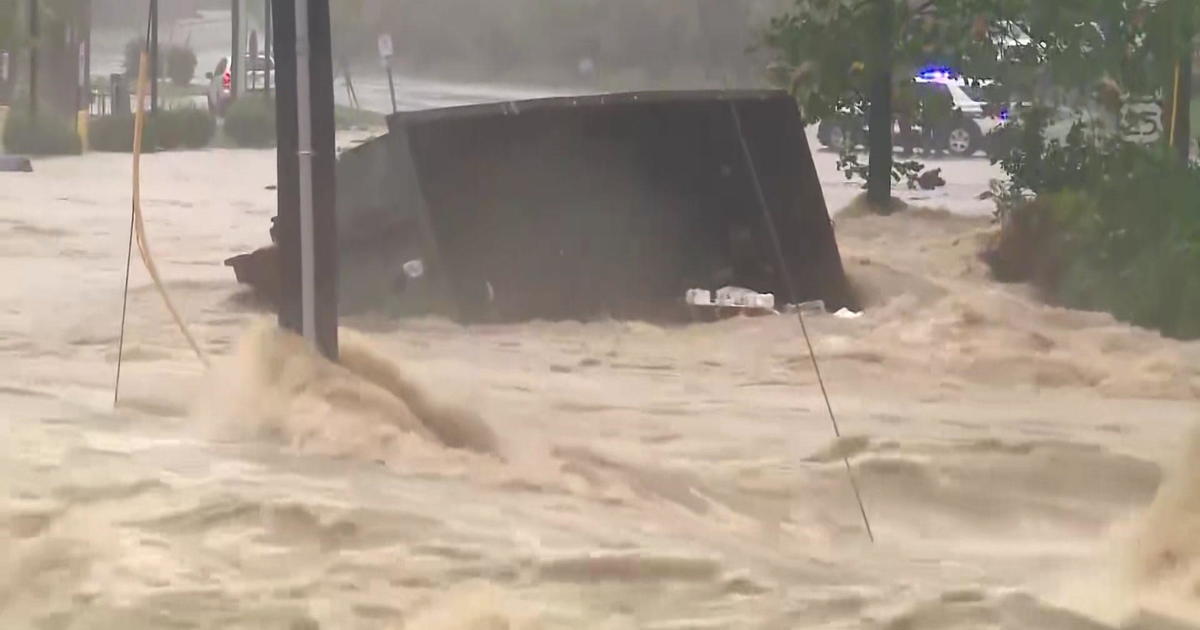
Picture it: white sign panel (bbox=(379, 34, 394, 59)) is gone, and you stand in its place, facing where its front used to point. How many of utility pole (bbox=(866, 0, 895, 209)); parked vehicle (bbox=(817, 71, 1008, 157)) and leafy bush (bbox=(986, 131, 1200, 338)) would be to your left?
3

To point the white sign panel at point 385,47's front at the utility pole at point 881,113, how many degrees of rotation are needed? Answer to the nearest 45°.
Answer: approximately 90° to its left

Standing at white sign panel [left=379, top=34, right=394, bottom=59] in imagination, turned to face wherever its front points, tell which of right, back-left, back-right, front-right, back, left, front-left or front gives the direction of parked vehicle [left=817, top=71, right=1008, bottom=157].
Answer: left

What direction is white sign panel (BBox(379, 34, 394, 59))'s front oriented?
toward the camera
